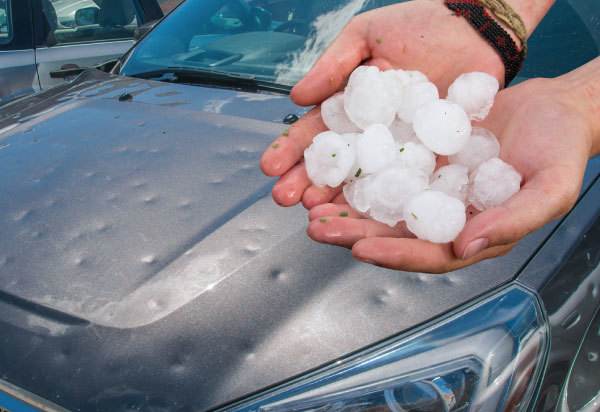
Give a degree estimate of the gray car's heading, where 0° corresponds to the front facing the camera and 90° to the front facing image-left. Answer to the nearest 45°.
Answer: approximately 45°
